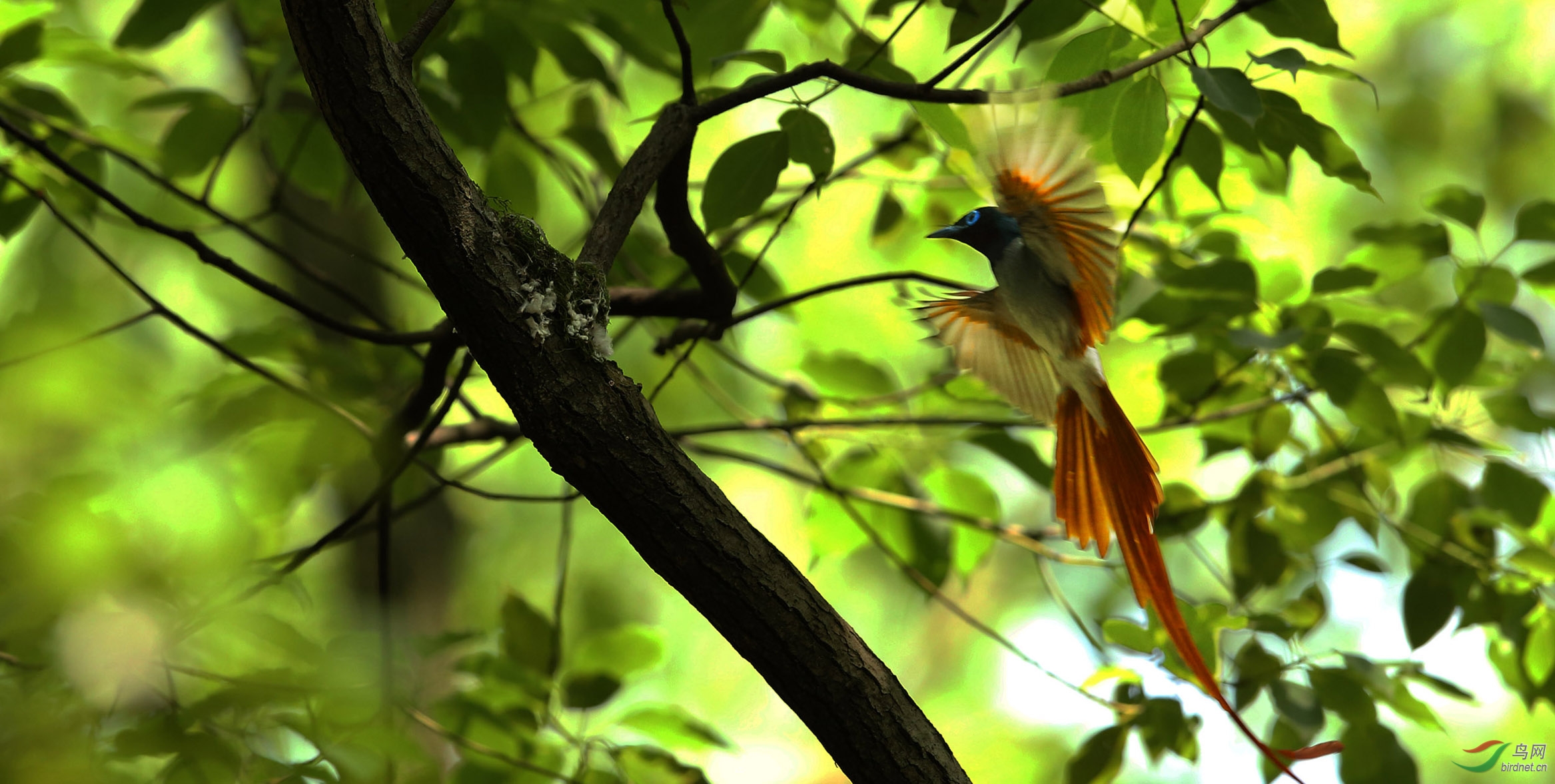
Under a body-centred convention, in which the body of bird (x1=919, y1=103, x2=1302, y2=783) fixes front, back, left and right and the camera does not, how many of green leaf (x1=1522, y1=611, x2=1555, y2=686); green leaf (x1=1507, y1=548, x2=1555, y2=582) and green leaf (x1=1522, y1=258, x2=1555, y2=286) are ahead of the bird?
0

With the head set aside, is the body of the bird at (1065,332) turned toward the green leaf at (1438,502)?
no

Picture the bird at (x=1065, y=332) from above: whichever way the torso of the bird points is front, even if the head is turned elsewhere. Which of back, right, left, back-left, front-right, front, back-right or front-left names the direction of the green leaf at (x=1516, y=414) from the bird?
back-right

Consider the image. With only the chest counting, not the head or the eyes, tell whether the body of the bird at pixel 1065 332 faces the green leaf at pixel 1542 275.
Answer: no

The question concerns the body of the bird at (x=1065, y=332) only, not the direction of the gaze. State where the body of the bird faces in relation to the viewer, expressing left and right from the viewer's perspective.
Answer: facing to the left of the viewer
